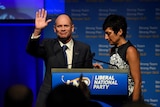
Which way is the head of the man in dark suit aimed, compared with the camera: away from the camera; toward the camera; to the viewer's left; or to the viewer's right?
toward the camera

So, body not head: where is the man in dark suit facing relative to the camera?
toward the camera
